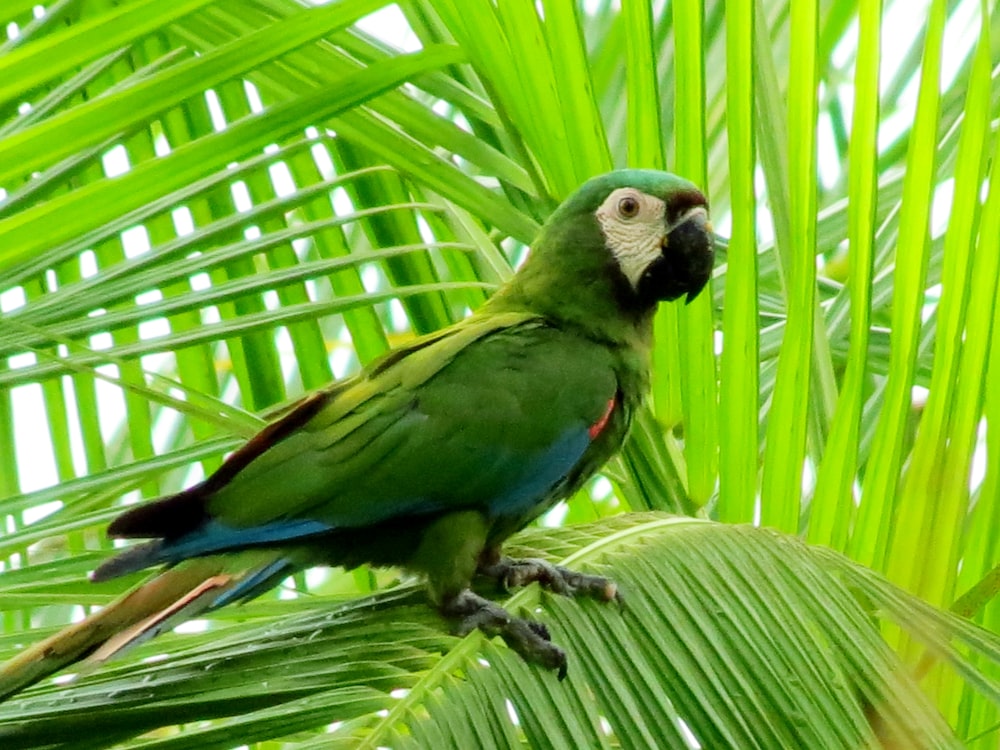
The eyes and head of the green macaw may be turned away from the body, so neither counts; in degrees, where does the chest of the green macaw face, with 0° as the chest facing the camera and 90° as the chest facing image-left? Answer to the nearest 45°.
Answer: approximately 270°
